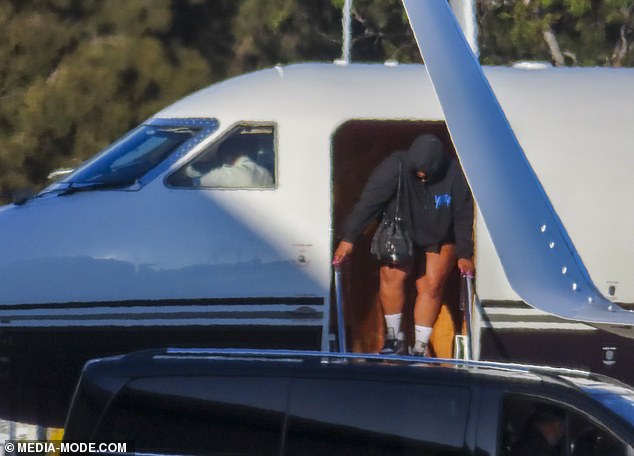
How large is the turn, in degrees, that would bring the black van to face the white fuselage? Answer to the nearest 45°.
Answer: approximately 90° to its left

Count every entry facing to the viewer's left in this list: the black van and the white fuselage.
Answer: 1

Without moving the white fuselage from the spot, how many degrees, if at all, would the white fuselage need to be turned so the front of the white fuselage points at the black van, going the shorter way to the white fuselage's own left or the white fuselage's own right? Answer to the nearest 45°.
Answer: approximately 90° to the white fuselage's own left

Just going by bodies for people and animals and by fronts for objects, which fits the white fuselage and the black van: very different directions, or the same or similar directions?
very different directions

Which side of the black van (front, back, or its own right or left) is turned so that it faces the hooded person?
left

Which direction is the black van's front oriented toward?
to the viewer's right

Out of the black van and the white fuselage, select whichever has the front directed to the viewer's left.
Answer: the white fuselage

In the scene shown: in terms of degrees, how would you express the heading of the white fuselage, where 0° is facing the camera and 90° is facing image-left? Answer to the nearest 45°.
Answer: approximately 90°

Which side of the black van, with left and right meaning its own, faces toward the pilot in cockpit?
left
